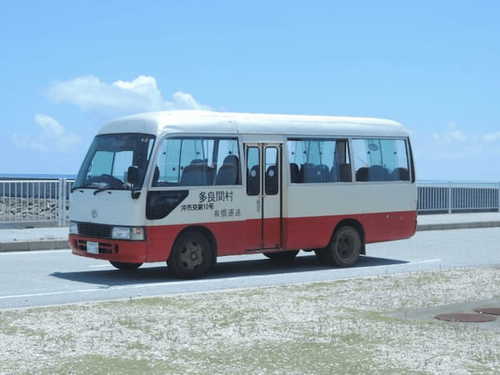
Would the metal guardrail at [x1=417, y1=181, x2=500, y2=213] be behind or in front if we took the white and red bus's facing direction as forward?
behind

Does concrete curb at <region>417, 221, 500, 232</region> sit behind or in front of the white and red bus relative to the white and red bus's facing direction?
behind

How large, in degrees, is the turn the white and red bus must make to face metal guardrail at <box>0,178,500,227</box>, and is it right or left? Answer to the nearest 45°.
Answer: approximately 90° to its right

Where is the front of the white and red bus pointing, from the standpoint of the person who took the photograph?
facing the viewer and to the left of the viewer
